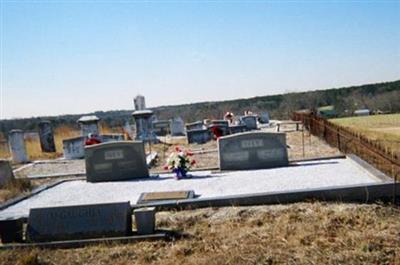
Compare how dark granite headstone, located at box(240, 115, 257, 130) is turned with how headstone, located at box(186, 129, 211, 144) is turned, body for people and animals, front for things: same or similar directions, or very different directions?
same or similar directions

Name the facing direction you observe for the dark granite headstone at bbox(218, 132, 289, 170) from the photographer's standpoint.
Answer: facing the viewer

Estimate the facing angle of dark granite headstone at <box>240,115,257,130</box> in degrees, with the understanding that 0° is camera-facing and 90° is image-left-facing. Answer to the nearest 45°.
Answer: approximately 0°

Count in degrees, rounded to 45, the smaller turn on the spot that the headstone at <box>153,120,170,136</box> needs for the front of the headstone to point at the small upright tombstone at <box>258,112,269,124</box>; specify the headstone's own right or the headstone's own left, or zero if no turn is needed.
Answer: approximately 90° to the headstone's own left

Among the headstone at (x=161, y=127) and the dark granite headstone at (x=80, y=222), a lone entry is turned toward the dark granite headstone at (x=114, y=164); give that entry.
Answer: the headstone

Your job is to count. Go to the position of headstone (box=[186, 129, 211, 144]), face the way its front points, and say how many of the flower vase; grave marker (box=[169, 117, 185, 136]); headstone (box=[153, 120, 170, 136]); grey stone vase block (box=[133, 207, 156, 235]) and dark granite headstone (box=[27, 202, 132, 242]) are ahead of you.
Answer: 3

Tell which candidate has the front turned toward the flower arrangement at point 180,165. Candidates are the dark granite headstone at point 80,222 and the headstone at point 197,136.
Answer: the headstone

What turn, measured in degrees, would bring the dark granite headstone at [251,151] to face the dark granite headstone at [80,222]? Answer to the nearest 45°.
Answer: approximately 45° to its right

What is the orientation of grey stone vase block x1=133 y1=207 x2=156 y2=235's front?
toward the camera

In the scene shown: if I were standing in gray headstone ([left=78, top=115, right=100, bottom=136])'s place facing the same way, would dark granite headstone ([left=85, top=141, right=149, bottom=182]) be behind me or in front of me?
in front

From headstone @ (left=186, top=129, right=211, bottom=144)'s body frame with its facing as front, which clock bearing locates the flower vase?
The flower vase is roughly at 12 o'clock from the headstone.

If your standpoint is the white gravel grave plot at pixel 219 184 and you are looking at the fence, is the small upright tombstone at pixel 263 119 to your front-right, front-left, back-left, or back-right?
front-left
